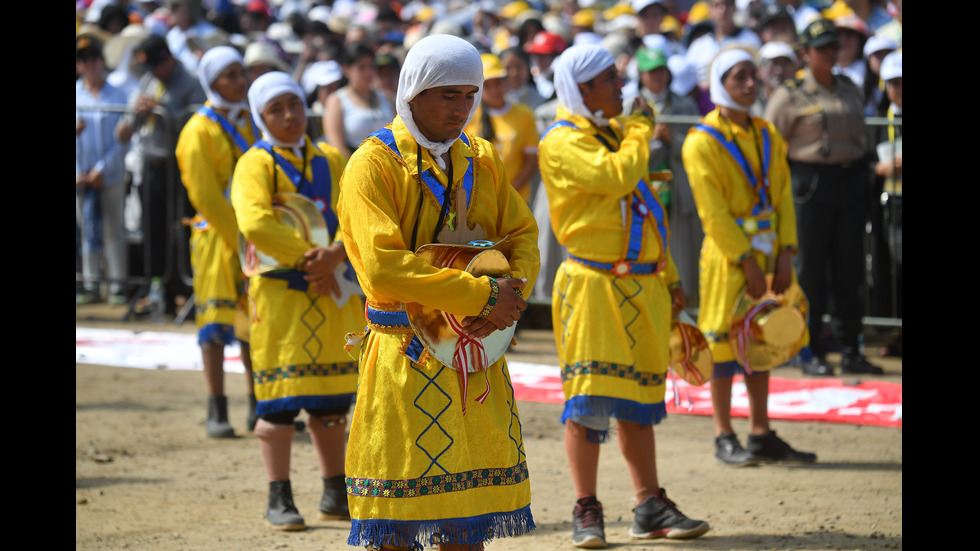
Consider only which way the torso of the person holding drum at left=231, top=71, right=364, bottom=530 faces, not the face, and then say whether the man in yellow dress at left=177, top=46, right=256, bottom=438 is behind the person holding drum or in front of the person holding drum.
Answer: behind

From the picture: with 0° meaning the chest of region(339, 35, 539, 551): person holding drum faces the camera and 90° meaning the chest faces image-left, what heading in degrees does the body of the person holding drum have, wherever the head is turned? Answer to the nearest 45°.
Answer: approximately 315°

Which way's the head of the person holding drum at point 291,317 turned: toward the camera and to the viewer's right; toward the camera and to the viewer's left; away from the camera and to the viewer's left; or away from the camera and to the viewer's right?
toward the camera and to the viewer's right

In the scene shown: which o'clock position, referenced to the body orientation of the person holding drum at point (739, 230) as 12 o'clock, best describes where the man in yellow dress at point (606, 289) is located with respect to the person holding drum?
The man in yellow dress is roughly at 2 o'clock from the person holding drum.

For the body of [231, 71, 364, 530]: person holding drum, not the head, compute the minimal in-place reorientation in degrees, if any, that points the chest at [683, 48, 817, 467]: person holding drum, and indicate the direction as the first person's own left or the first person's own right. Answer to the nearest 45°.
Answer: approximately 45° to the first person's own left

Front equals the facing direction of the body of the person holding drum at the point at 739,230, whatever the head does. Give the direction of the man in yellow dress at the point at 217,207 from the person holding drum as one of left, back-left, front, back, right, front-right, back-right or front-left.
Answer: back-right

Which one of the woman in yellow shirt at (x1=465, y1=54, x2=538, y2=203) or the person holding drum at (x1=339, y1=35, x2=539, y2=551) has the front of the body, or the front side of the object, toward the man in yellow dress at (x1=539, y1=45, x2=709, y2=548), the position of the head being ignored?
the woman in yellow shirt at (x1=465, y1=54, x2=538, y2=203)

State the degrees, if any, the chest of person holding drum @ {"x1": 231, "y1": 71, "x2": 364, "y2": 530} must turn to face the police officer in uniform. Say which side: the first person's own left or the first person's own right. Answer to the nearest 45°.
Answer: approximately 90° to the first person's own left
